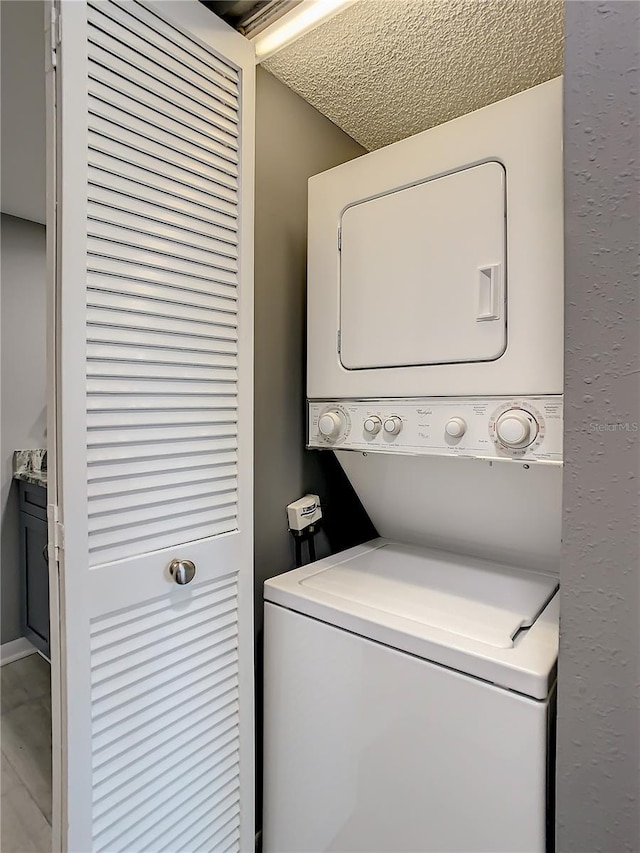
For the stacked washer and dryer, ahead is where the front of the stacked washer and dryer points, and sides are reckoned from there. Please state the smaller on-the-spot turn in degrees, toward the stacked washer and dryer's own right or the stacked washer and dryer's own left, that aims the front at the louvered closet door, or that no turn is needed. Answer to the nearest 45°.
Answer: approximately 45° to the stacked washer and dryer's own right

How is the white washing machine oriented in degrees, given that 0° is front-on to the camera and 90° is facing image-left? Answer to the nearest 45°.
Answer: approximately 45°

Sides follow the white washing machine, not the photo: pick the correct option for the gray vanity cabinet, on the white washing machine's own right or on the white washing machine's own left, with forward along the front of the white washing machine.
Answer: on the white washing machine's own right

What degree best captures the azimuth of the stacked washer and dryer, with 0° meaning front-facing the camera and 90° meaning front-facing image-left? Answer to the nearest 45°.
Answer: approximately 45°

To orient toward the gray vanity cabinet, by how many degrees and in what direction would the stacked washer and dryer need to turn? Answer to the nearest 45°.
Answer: approximately 90° to its right

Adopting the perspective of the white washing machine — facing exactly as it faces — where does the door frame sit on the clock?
The door frame is roughly at 1 o'clock from the white washing machine.

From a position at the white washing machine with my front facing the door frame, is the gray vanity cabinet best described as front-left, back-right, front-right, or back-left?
front-right

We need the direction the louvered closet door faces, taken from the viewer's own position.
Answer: facing the viewer and to the right of the viewer

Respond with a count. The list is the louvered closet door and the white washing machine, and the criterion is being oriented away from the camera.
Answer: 0
